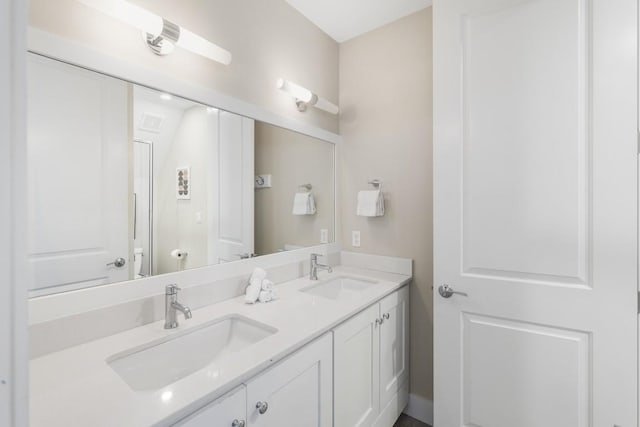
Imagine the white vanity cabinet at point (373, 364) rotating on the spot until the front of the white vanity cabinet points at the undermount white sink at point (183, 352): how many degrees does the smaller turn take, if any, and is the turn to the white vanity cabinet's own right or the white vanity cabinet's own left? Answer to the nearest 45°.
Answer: approximately 90° to the white vanity cabinet's own right

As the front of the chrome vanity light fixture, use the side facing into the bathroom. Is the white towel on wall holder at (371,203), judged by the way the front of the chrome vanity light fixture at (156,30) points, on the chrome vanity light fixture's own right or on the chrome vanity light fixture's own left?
on the chrome vanity light fixture's own left

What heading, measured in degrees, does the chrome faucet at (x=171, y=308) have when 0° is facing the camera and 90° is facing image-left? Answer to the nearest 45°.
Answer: approximately 315°

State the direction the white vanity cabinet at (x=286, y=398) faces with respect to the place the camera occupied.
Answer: facing the viewer and to the right of the viewer

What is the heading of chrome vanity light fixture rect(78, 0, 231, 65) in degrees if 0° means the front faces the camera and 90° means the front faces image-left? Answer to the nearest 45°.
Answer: approximately 315°
